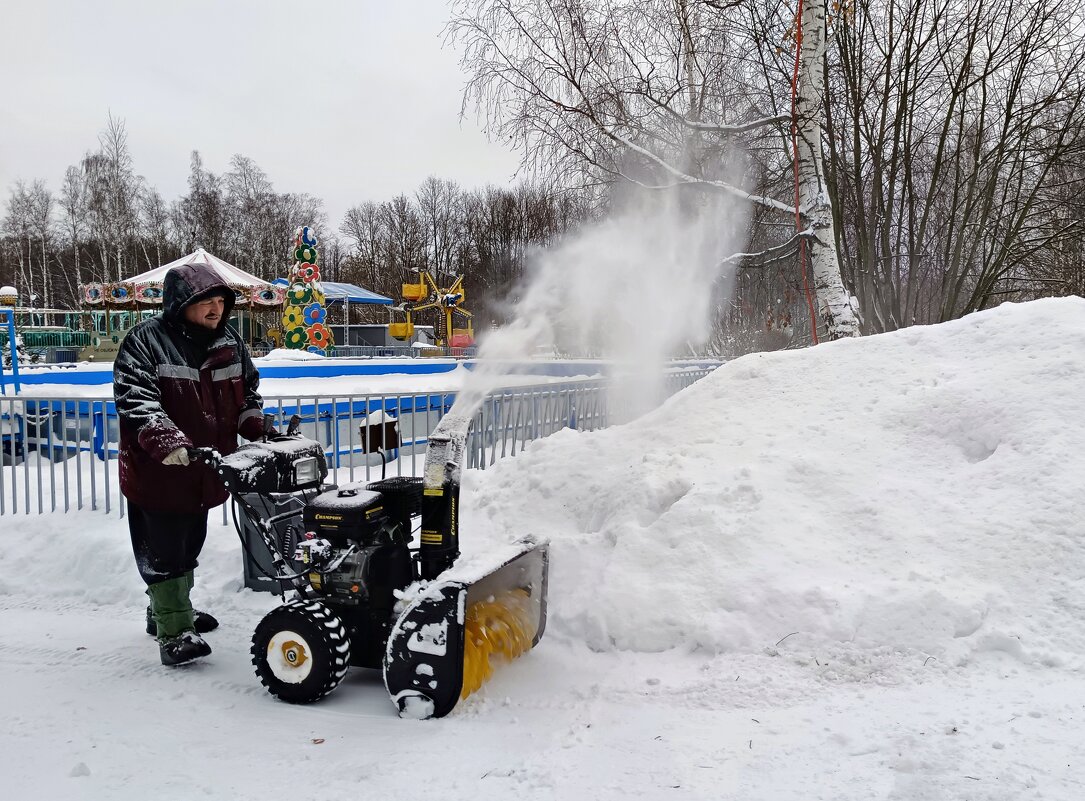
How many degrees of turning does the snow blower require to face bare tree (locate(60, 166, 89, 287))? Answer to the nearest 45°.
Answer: approximately 135° to its left

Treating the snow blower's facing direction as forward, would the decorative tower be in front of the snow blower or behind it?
behind

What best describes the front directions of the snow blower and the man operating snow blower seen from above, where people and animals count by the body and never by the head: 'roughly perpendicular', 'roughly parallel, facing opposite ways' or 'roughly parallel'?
roughly parallel

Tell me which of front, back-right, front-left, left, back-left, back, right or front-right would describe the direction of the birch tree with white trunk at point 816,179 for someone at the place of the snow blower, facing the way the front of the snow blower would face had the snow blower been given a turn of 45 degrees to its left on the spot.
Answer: front-left

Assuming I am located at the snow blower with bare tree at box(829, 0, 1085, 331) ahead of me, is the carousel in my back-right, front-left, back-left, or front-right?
front-left

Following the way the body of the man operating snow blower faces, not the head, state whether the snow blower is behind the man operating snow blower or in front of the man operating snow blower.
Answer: in front

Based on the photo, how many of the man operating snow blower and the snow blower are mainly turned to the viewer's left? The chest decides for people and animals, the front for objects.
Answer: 0

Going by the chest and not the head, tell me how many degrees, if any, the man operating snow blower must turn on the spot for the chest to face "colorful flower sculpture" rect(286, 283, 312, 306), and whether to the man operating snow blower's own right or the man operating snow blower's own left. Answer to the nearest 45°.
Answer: approximately 135° to the man operating snow blower's own left

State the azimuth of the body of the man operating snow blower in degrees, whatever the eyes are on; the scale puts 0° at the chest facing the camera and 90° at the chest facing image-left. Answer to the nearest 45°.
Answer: approximately 315°

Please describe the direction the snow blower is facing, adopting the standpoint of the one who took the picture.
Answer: facing the viewer and to the right of the viewer

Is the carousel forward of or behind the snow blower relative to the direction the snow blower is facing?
behind
